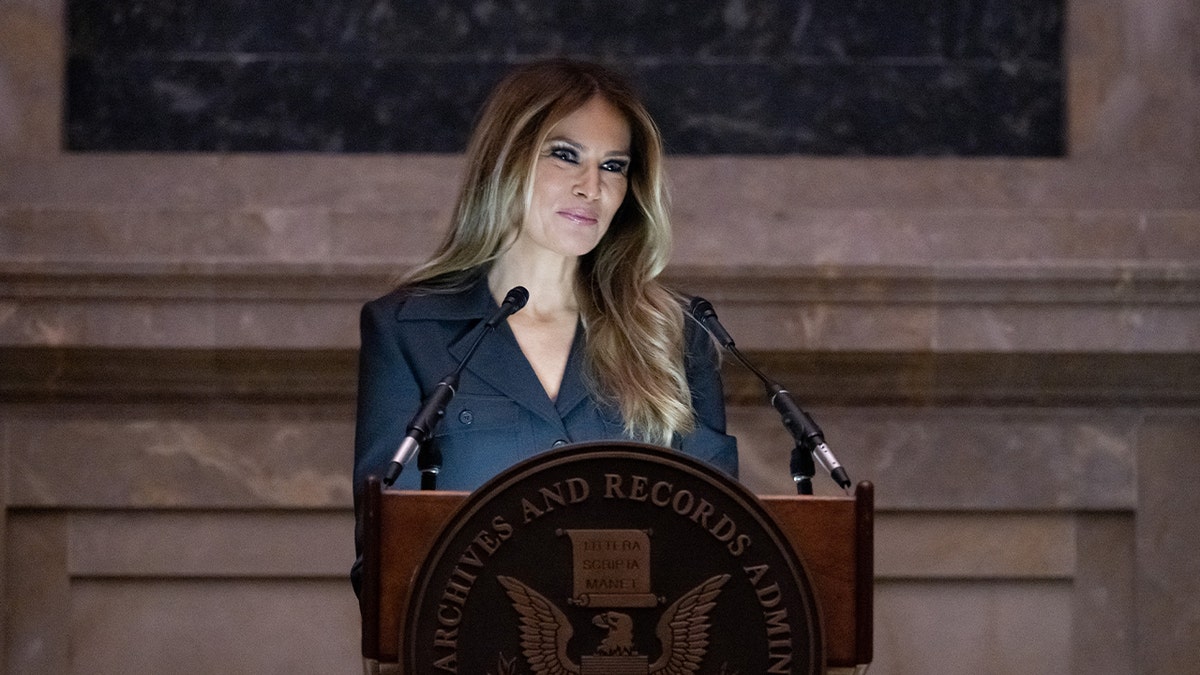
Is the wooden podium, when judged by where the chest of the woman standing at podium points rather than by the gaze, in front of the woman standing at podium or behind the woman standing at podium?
in front

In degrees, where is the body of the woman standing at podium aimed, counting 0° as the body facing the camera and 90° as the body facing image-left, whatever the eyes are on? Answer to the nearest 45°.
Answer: approximately 0°
